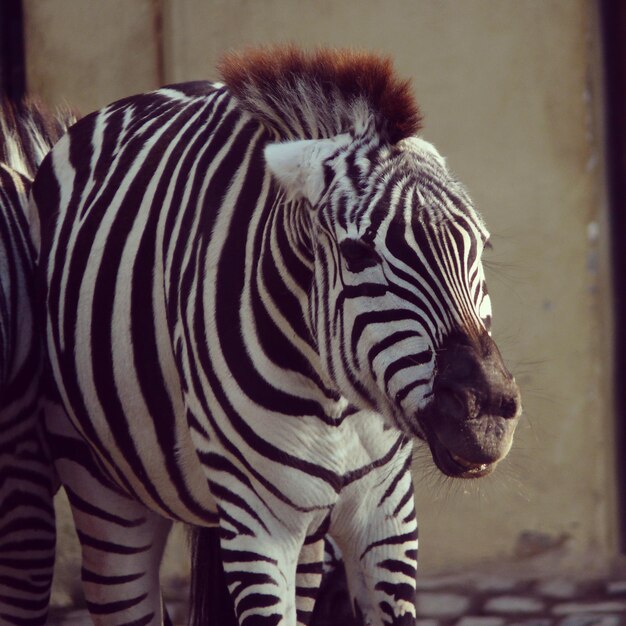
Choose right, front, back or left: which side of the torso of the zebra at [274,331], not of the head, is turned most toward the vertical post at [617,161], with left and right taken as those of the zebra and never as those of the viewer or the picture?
left

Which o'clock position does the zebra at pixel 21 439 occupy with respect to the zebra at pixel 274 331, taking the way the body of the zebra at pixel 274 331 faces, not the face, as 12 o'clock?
the zebra at pixel 21 439 is roughly at 6 o'clock from the zebra at pixel 274 331.

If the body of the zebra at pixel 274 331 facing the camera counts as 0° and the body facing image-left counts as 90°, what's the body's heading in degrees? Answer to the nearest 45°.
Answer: approximately 315°

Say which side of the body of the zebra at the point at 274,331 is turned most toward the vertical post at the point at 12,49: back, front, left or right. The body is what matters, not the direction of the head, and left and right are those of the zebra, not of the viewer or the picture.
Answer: back
